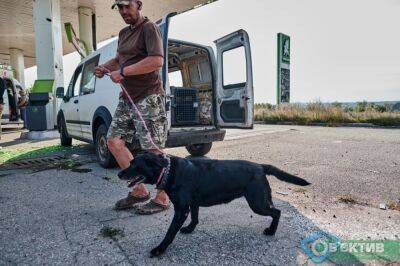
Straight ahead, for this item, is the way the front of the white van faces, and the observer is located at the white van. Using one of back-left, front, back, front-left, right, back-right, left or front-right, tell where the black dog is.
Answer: back-left

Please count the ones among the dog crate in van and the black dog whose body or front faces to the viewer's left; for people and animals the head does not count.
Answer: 1

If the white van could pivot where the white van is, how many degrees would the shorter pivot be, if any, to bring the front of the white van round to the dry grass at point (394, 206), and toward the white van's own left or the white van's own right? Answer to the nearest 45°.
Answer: approximately 180°

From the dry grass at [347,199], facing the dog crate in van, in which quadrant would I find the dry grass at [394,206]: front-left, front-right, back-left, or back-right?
back-right

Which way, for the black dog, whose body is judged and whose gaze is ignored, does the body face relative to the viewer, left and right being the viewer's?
facing to the left of the viewer

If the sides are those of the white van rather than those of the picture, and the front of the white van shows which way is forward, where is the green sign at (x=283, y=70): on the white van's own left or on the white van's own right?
on the white van's own right

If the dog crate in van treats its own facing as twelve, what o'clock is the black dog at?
The black dog is roughly at 12 o'clock from the dog crate in van.

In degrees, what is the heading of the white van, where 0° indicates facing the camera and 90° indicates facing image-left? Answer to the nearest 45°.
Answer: approximately 135°

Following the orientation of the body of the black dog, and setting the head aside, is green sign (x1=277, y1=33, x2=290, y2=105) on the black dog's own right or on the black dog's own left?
on the black dog's own right
